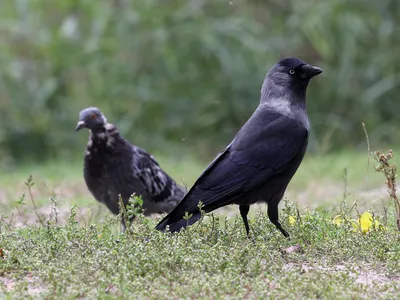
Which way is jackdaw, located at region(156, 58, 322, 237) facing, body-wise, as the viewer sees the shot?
to the viewer's right

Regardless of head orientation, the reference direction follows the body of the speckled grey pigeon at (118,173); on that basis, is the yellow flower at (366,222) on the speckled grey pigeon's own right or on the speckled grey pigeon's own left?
on the speckled grey pigeon's own left

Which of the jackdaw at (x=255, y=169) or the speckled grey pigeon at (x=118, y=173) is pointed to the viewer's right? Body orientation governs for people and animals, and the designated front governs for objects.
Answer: the jackdaw

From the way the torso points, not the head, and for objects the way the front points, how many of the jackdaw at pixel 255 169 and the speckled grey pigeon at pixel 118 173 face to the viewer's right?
1
